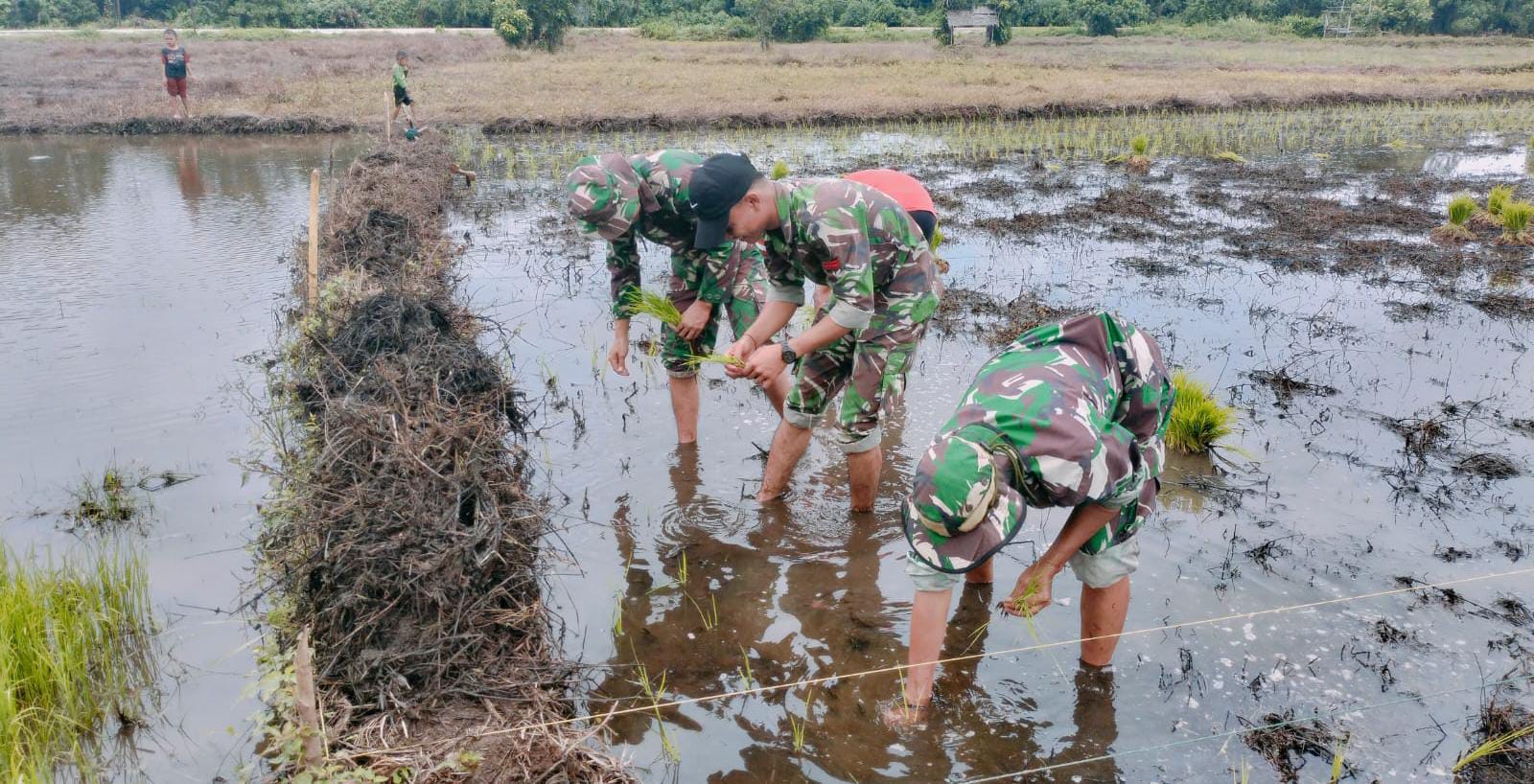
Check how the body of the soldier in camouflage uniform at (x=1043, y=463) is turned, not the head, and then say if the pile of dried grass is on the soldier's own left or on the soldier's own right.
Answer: on the soldier's own right

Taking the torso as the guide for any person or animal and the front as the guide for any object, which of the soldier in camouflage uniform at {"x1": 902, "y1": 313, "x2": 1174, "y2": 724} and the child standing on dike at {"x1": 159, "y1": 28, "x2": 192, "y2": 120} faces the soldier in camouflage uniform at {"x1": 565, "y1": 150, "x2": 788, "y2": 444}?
the child standing on dike

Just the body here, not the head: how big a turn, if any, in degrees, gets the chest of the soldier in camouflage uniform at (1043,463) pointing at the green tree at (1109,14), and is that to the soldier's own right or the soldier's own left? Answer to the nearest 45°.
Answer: approximately 135° to the soldier's own right

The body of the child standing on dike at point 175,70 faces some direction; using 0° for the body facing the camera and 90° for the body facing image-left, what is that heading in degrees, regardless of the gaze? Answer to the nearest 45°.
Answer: approximately 0°

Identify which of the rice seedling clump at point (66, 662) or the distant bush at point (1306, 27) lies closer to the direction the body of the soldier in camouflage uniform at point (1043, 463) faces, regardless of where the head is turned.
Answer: the rice seedling clump

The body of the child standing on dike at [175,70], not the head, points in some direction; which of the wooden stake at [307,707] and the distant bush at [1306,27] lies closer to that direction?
the wooden stake
